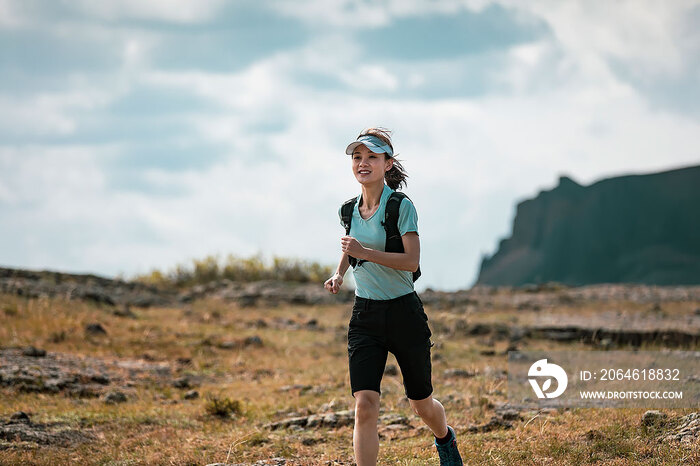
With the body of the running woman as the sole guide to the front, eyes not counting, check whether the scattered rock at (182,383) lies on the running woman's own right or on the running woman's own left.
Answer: on the running woman's own right

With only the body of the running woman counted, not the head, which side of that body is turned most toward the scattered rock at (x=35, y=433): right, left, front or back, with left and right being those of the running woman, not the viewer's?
right

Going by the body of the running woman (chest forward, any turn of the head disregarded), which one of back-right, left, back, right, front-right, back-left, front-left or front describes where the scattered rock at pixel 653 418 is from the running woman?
back

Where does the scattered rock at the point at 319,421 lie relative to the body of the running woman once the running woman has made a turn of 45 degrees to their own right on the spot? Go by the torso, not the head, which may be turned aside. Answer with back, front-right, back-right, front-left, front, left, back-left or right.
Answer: right

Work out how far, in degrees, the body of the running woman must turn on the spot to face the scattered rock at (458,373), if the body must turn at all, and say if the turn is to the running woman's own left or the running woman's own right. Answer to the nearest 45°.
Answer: approximately 135° to the running woman's own right

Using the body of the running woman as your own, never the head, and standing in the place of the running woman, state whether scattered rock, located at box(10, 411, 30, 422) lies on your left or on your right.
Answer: on your right

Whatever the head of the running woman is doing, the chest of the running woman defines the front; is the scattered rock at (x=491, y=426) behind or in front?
behind

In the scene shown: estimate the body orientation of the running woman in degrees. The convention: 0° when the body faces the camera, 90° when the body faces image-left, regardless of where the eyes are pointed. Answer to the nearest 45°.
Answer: approximately 45°
